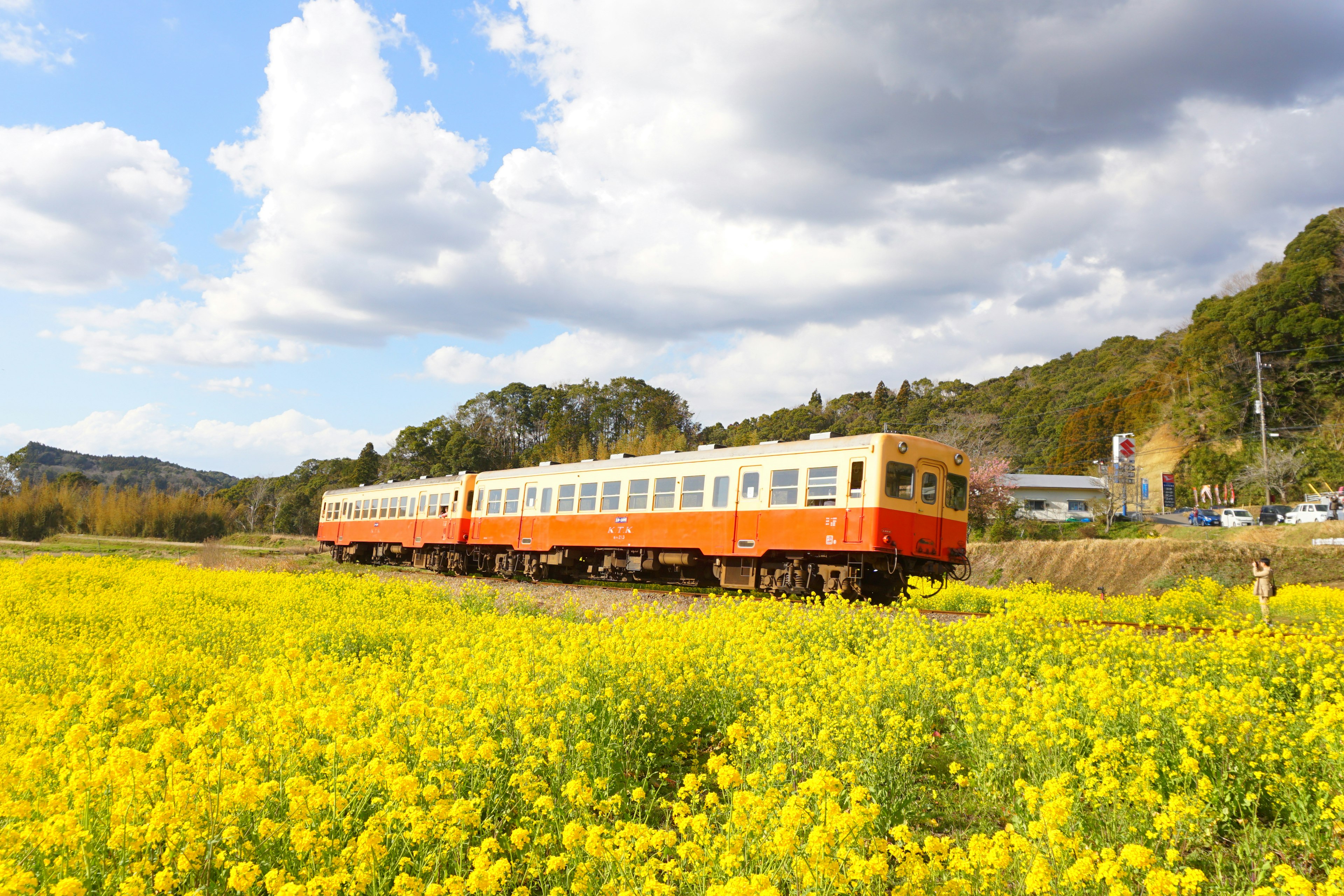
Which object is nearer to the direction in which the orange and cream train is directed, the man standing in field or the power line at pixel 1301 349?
the man standing in field

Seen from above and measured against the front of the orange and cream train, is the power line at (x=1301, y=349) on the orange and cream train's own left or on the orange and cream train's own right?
on the orange and cream train's own left

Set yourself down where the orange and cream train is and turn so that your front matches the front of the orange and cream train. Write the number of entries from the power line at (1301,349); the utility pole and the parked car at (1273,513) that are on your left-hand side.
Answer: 3

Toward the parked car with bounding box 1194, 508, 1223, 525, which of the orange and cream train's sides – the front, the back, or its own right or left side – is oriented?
left

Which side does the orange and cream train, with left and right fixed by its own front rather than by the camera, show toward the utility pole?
left

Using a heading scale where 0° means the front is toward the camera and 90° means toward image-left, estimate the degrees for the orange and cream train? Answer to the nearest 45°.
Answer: approximately 315°

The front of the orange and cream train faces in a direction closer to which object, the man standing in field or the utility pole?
the man standing in field

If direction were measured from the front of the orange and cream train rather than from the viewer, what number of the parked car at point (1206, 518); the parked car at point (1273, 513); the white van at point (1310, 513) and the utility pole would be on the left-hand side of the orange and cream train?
4

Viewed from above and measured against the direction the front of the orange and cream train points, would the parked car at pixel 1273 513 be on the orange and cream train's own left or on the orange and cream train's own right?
on the orange and cream train's own left

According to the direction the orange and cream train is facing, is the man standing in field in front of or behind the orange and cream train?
in front

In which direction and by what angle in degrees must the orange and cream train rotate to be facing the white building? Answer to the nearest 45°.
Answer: approximately 90° to its left
